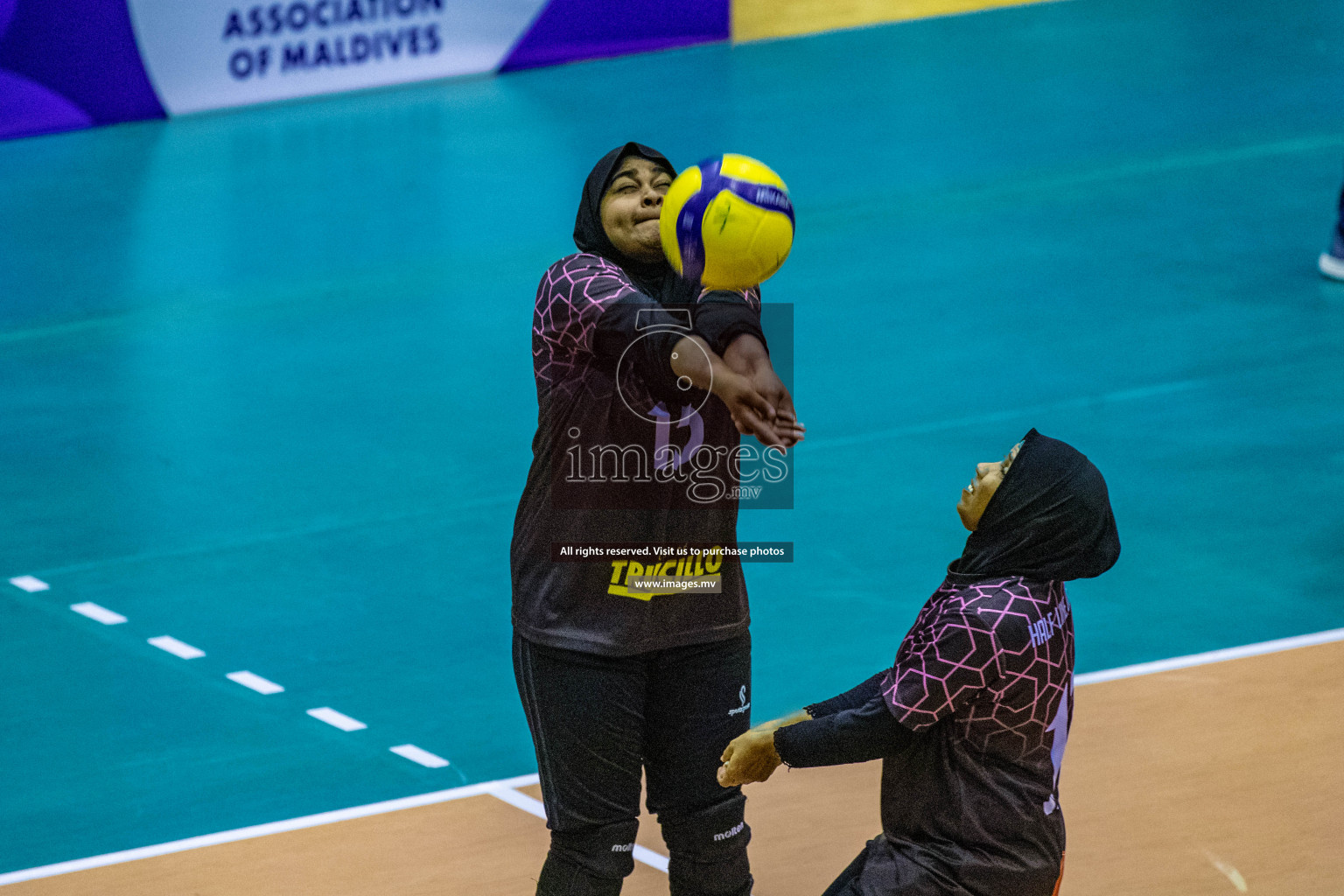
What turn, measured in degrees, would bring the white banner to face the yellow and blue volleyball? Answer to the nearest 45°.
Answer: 0° — it already faces it

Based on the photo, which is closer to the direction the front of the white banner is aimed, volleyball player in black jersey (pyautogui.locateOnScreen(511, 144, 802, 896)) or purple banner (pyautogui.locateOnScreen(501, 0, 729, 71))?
the volleyball player in black jersey

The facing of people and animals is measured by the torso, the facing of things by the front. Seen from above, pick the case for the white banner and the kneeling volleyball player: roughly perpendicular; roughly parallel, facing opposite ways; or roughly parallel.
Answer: roughly perpendicular

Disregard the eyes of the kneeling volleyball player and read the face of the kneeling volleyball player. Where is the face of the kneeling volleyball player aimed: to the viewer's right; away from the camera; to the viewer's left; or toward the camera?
to the viewer's left

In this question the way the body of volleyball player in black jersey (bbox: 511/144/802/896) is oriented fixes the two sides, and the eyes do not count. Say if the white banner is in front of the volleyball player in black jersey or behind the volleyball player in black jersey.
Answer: behind

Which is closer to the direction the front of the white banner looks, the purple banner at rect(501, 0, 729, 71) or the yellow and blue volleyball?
the yellow and blue volleyball

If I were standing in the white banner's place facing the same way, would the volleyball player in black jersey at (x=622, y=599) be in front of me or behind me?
in front

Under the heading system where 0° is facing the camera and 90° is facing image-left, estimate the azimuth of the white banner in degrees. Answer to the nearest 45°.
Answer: approximately 0°

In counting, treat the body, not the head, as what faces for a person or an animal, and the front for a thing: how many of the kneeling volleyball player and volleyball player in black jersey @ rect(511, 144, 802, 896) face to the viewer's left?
1

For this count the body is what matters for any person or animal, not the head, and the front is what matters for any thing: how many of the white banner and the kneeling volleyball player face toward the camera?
1

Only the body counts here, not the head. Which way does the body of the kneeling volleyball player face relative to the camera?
to the viewer's left

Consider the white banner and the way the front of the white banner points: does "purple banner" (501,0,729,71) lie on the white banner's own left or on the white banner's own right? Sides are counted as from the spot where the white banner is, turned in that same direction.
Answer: on the white banner's own left

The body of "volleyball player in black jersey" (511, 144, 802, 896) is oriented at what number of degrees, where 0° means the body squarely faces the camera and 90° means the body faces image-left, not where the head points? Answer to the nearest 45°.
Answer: approximately 315°
